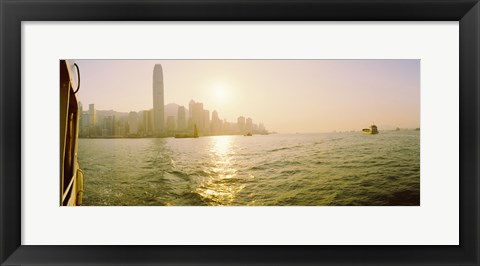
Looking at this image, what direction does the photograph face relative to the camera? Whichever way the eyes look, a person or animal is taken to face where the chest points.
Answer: toward the camera
